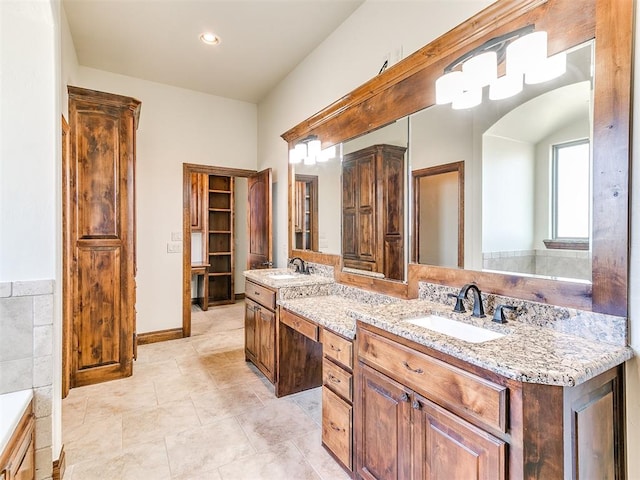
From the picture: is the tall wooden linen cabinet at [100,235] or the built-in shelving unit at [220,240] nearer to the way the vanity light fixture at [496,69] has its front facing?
the tall wooden linen cabinet

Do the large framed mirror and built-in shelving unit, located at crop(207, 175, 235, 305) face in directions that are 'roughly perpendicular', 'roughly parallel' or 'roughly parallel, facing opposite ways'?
roughly perpendicular

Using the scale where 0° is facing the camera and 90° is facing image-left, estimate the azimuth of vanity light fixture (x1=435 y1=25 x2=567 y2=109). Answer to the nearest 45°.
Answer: approximately 45°

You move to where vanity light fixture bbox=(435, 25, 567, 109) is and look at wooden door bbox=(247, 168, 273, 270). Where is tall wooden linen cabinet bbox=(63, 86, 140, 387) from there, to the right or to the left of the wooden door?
left

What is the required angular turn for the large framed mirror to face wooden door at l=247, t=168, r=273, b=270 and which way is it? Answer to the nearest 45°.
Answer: approximately 90° to its right

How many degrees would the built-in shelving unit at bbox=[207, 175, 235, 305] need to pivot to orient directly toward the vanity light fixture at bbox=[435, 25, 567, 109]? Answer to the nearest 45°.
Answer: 0° — it already faces it

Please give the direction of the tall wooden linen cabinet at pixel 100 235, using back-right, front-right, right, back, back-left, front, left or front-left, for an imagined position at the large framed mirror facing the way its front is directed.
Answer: front-right

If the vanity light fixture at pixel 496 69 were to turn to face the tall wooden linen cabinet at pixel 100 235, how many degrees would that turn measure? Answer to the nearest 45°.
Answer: approximately 45° to its right

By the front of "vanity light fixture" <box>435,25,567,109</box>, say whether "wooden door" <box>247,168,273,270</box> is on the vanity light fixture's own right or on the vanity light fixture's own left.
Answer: on the vanity light fixture's own right

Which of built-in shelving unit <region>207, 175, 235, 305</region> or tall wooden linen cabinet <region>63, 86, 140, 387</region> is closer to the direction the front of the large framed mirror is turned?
the tall wooden linen cabinet

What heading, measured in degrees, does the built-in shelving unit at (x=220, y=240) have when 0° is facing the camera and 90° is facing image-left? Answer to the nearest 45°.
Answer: approximately 0°

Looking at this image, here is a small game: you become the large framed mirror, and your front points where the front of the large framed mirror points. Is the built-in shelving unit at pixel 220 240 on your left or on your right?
on your right
